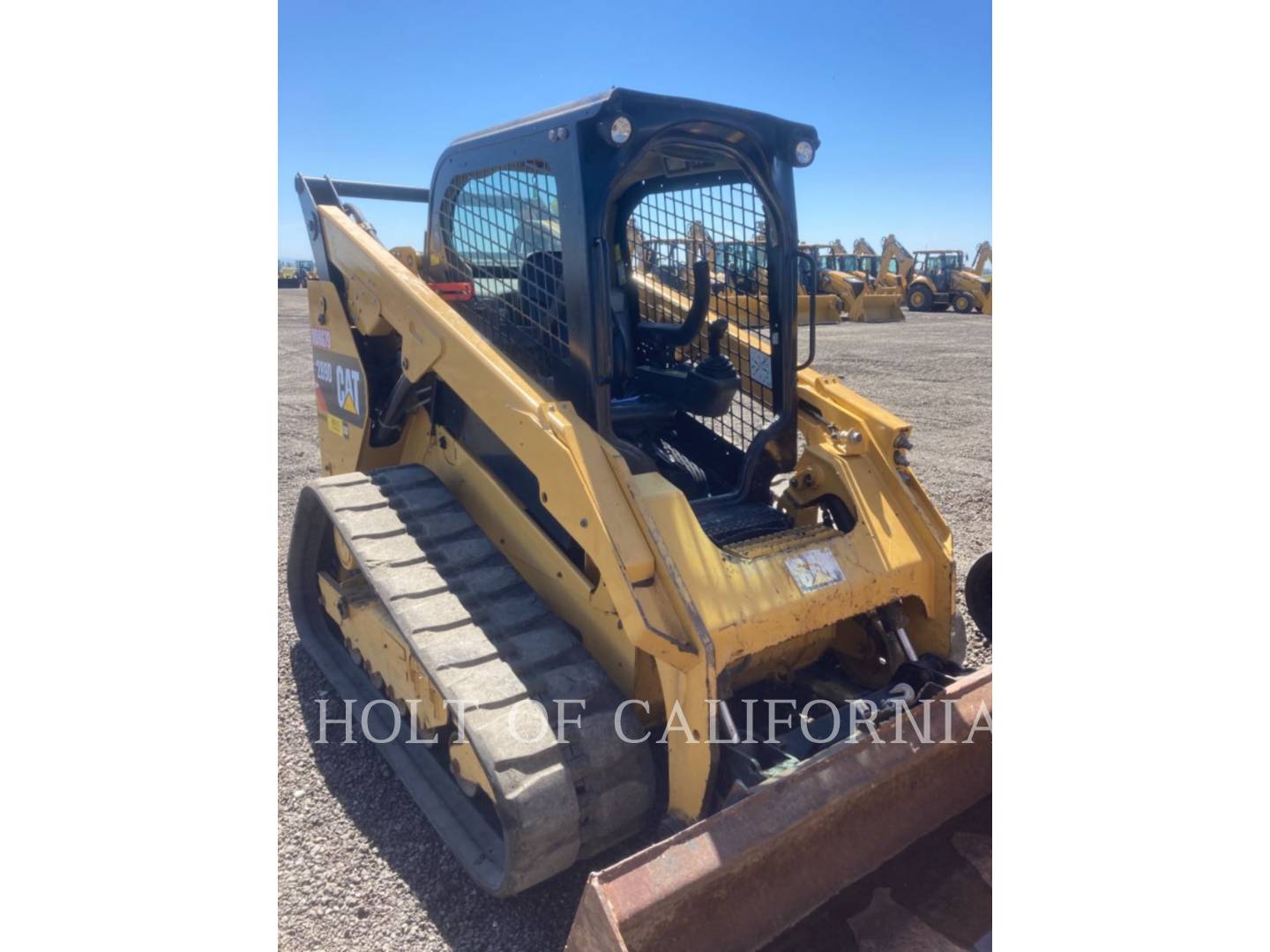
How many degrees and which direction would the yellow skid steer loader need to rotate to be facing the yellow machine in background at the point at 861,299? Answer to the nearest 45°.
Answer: approximately 135° to its left

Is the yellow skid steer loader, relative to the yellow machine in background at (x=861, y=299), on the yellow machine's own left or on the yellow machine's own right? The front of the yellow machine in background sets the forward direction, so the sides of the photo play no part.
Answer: on the yellow machine's own right

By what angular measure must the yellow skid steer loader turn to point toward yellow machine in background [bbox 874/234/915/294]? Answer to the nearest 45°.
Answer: approximately 135° to its left

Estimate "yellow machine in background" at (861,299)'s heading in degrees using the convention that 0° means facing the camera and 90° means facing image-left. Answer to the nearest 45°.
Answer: approximately 315°

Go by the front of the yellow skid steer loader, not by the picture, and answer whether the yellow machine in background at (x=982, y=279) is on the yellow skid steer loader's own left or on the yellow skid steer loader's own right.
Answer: on the yellow skid steer loader's own left
